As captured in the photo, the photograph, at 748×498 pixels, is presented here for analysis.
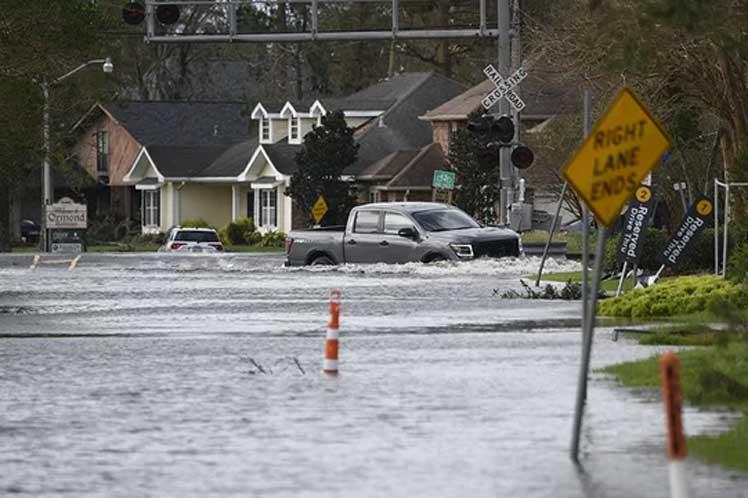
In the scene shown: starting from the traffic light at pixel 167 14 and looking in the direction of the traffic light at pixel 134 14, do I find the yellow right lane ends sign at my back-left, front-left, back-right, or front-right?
back-left

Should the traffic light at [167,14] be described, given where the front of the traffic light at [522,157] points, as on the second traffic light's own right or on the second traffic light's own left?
on the second traffic light's own right

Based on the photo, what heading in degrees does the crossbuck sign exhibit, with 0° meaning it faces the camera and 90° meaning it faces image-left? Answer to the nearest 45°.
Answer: approximately 0°

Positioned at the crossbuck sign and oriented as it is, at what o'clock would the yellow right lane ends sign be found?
The yellow right lane ends sign is roughly at 12 o'clock from the crossbuck sign.
